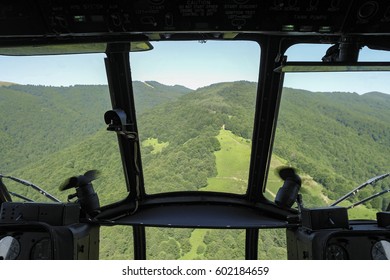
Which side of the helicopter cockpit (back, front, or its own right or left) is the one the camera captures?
back
